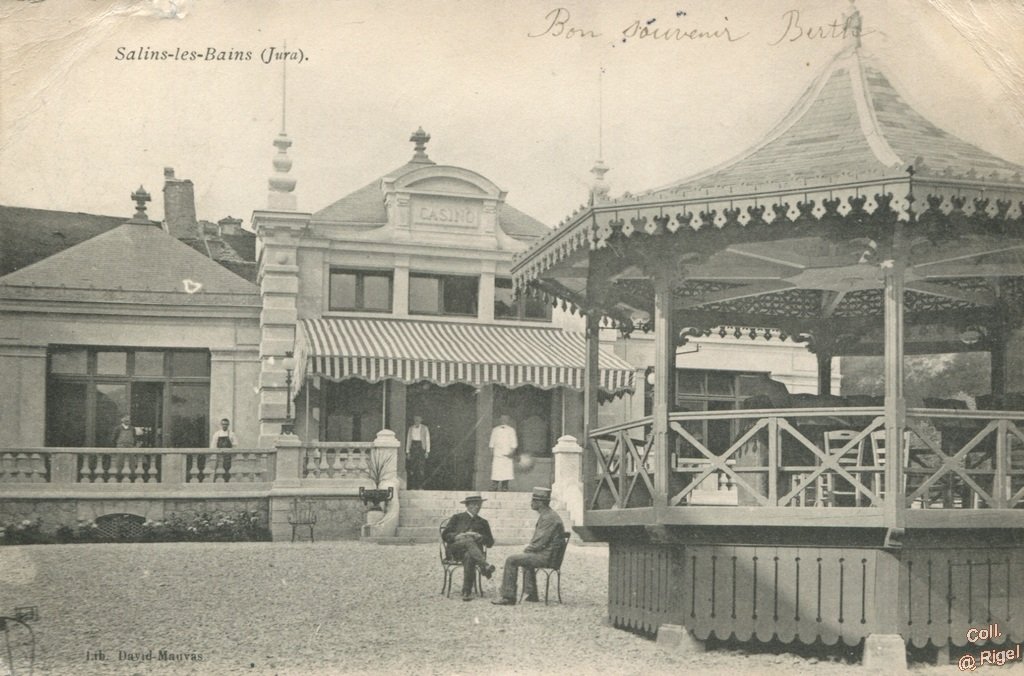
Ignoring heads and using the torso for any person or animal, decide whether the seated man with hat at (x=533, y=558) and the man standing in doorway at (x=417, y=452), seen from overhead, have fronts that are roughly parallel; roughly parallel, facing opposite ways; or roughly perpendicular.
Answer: roughly perpendicular

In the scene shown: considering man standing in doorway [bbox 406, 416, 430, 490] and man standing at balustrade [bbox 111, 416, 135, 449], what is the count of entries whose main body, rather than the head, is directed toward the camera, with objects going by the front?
2

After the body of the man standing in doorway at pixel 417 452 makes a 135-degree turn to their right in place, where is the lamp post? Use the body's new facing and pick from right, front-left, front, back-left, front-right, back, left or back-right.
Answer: front-left

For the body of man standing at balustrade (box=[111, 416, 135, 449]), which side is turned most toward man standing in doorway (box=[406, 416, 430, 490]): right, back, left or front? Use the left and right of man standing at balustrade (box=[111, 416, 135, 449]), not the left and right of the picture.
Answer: left

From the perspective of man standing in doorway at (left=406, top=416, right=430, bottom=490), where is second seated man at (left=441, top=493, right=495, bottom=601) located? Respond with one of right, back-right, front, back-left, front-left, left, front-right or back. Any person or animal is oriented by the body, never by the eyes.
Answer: front

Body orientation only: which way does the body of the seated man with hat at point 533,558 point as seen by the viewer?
to the viewer's left

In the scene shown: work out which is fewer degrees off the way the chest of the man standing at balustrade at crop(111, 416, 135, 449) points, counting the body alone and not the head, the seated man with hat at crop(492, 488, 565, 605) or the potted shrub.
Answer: the seated man with hat

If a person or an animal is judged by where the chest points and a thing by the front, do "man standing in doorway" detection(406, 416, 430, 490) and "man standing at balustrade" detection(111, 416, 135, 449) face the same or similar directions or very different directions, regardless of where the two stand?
same or similar directions

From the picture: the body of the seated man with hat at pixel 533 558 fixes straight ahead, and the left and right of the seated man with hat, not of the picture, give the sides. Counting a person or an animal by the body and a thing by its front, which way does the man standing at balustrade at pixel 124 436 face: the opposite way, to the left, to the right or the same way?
to the left

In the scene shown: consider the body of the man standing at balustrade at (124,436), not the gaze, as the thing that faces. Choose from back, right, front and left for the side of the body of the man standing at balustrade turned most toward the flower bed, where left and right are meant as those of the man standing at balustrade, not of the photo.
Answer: front

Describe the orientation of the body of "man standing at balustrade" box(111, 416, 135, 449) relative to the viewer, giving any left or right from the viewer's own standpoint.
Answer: facing the viewer

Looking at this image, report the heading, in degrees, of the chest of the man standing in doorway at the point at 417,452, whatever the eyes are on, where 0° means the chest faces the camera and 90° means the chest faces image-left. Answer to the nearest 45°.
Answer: approximately 0°

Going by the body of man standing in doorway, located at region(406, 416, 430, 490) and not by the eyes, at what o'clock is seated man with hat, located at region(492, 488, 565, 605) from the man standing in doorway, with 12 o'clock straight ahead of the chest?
The seated man with hat is roughly at 12 o'clock from the man standing in doorway.
